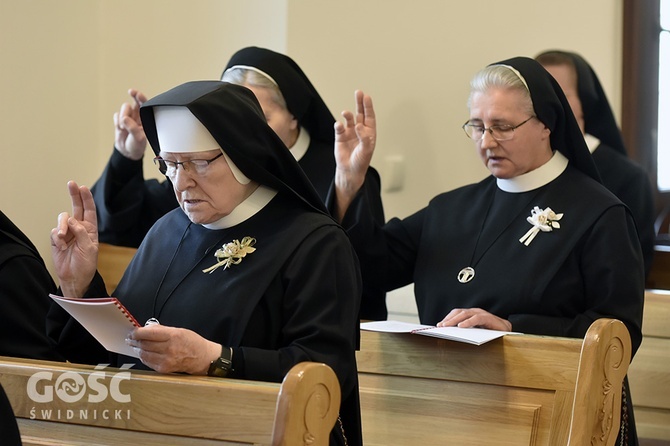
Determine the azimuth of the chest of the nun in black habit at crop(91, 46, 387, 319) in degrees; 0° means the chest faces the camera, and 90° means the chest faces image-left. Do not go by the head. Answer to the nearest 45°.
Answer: approximately 45°

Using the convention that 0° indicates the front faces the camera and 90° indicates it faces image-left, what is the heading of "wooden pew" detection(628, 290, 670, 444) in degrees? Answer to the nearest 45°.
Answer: approximately 45°

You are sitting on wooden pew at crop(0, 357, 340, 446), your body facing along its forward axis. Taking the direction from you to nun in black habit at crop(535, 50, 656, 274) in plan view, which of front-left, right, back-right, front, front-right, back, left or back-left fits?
back

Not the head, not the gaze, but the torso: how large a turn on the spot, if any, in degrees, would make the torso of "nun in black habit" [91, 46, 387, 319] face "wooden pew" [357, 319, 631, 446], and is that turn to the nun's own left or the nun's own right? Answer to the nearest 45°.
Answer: approximately 45° to the nun's own left
